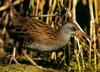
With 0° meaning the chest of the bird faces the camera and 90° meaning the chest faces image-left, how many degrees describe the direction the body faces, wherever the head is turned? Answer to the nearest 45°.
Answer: approximately 270°
